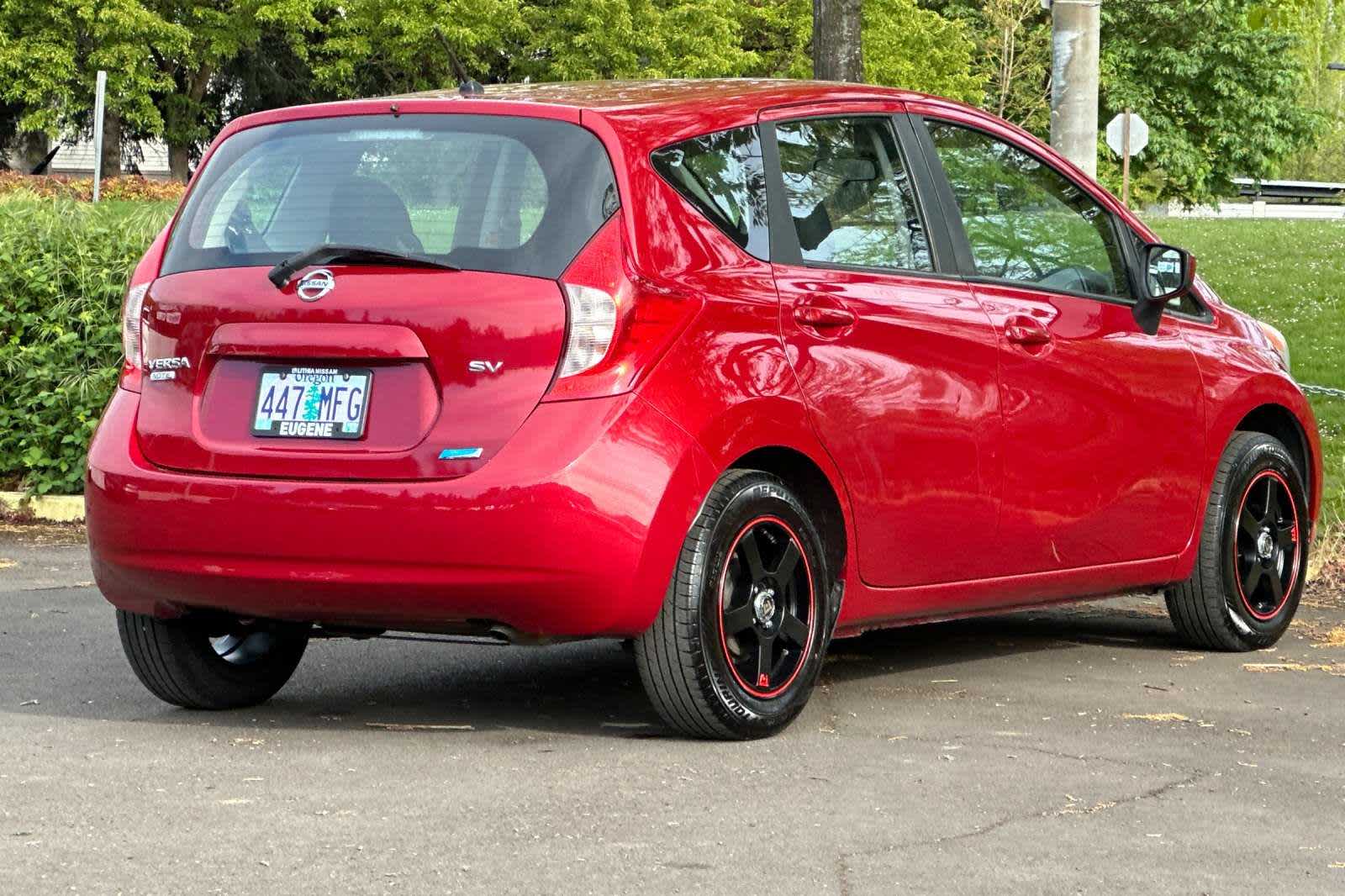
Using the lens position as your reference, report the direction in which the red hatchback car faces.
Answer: facing away from the viewer and to the right of the viewer

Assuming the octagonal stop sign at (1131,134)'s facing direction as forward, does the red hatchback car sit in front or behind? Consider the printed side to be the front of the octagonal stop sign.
behind

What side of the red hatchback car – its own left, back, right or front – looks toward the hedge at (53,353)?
left

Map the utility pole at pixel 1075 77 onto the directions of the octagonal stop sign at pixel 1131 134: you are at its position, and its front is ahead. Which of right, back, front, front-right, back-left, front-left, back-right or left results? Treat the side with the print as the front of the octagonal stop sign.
back

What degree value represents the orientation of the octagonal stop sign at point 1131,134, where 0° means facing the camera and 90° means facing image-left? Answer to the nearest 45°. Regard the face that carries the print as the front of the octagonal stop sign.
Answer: approximately 180°

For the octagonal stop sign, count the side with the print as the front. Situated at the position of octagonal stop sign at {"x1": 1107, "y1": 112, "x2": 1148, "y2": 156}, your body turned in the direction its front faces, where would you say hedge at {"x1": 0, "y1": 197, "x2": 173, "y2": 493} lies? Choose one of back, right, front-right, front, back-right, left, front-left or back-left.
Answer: back
